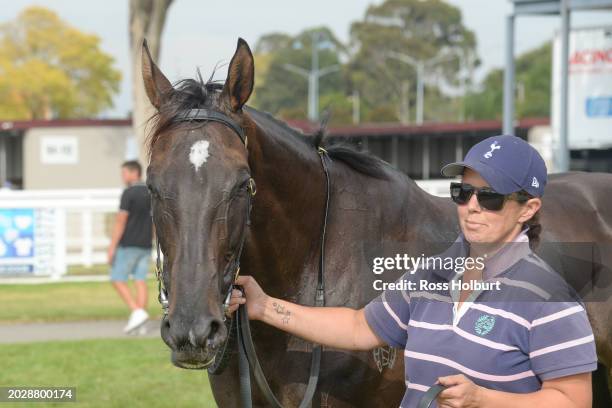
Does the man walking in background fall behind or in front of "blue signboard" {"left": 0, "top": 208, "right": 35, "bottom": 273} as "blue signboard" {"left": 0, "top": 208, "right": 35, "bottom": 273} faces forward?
in front

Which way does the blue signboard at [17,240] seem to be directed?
toward the camera

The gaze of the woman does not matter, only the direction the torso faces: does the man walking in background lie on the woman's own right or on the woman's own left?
on the woman's own right

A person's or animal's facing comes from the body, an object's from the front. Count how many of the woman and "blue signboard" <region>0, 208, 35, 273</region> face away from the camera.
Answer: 0

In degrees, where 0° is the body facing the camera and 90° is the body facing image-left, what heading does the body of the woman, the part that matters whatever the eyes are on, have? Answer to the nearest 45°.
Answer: approximately 45°

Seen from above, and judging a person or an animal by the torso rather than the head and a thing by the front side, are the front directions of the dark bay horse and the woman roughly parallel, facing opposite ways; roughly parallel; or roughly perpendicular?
roughly parallel

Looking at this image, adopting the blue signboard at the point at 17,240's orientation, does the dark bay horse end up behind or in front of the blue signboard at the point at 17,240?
in front

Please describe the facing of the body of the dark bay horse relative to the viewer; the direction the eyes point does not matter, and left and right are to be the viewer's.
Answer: facing the viewer and to the left of the viewer

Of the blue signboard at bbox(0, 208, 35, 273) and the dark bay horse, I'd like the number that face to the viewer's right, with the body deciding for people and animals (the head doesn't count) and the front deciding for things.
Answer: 0

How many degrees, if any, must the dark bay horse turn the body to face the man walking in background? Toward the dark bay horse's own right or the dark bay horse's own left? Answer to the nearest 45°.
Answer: approximately 135° to the dark bay horse's own right
